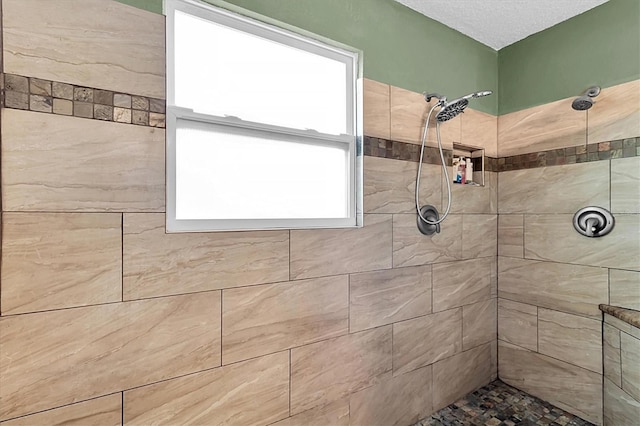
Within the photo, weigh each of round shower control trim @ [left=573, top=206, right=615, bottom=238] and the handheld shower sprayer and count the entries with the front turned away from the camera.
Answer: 0

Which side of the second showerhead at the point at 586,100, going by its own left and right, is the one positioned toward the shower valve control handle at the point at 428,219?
front

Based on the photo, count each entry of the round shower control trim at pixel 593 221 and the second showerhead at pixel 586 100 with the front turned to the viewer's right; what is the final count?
0

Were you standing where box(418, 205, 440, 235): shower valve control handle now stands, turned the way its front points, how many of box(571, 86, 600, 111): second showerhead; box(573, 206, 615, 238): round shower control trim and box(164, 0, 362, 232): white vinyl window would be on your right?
1

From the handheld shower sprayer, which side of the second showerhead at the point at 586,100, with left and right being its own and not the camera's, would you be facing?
front

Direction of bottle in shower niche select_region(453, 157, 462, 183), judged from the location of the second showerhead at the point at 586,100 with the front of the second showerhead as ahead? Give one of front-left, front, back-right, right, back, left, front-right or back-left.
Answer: front-right

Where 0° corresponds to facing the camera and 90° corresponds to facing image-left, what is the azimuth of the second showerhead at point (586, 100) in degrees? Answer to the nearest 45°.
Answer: approximately 45°

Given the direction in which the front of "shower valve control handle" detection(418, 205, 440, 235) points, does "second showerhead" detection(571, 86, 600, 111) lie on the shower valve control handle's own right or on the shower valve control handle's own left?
on the shower valve control handle's own left

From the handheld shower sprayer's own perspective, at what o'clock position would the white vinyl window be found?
The white vinyl window is roughly at 3 o'clock from the handheld shower sprayer.

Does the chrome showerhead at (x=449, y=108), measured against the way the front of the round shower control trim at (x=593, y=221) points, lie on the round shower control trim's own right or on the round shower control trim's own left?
on the round shower control trim's own right

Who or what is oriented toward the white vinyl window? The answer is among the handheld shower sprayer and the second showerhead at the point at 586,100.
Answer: the second showerhead
